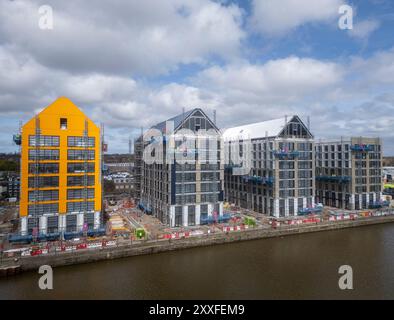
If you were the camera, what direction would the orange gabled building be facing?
facing the viewer

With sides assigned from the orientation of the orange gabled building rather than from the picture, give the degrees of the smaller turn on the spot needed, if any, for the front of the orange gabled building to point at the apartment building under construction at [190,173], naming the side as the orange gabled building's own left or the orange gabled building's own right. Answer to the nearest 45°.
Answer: approximately 90° to the orange gabled building's own left

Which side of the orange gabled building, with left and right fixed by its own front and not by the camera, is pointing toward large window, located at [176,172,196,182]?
left
